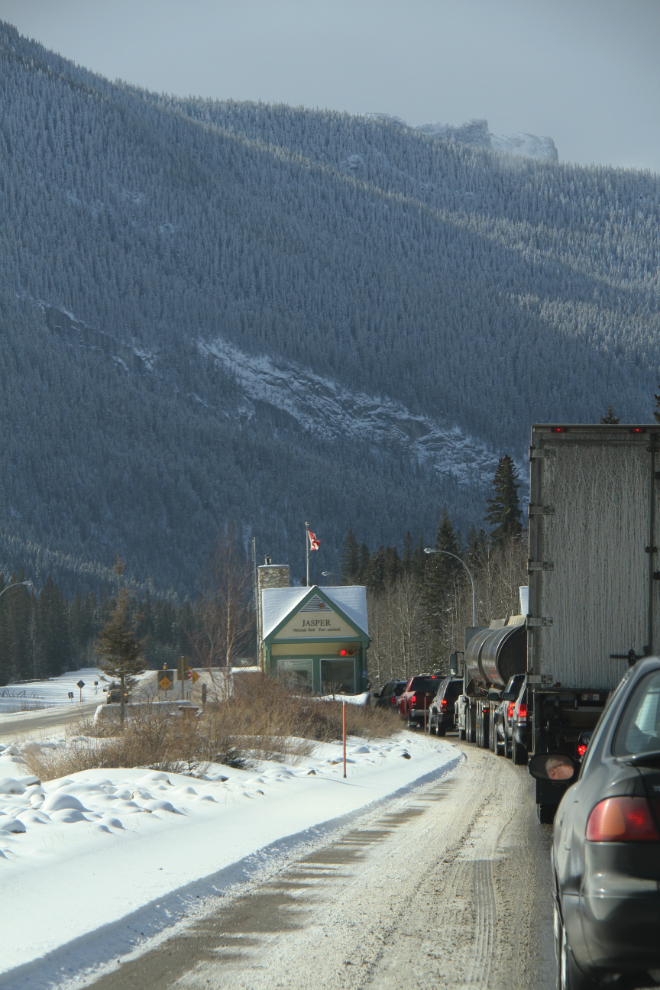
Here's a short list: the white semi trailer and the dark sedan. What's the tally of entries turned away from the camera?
2

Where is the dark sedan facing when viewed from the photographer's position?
facing away from the viewer

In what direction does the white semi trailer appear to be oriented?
away from the camera

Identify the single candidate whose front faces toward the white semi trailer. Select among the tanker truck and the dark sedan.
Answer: the dark sedan

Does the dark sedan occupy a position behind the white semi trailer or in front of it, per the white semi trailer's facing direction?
behind

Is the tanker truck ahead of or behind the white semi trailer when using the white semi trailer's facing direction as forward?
ahead

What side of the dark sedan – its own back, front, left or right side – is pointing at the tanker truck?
front
